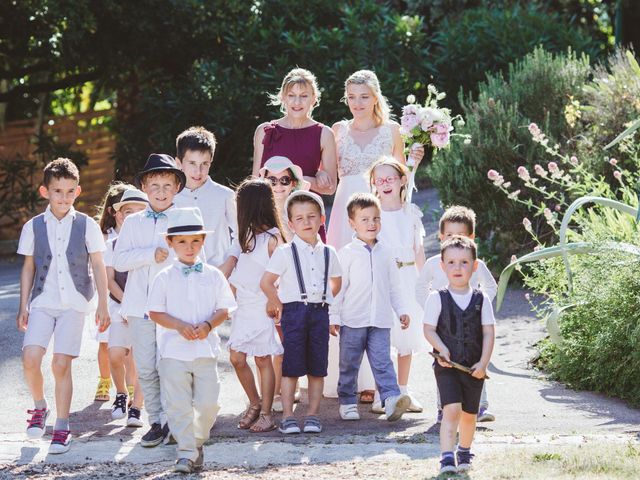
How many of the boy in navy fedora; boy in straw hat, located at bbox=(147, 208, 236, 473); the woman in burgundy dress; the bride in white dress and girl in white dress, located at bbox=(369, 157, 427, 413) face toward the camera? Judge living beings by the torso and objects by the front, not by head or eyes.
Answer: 5

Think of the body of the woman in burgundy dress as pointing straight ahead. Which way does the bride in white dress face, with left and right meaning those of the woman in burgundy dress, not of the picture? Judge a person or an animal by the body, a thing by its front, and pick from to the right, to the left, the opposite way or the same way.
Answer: the same way

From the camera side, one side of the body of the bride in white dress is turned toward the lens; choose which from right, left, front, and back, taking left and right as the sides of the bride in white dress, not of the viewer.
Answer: front

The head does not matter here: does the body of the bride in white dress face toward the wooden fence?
no

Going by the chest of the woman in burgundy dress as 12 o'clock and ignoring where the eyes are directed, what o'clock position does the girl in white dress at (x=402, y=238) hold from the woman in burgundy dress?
The girl in white dress is roughly at 10 o'clock from the woman in burgundy dress.

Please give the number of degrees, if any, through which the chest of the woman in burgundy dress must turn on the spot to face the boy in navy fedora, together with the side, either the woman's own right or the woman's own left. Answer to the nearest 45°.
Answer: approximately 45° to the woman's own right

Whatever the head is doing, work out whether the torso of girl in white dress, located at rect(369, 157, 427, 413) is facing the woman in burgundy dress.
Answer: no

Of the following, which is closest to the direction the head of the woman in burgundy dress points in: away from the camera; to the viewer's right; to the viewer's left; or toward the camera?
toward the camera

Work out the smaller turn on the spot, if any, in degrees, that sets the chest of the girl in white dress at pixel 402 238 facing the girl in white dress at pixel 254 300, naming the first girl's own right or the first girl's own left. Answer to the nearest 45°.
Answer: approximately 45° to the first girl's own right

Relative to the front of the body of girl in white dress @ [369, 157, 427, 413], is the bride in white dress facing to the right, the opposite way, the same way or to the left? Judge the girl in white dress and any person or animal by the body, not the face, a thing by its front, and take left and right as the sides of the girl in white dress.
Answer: the same way

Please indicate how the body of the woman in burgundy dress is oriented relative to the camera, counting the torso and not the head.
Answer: toward the camera
